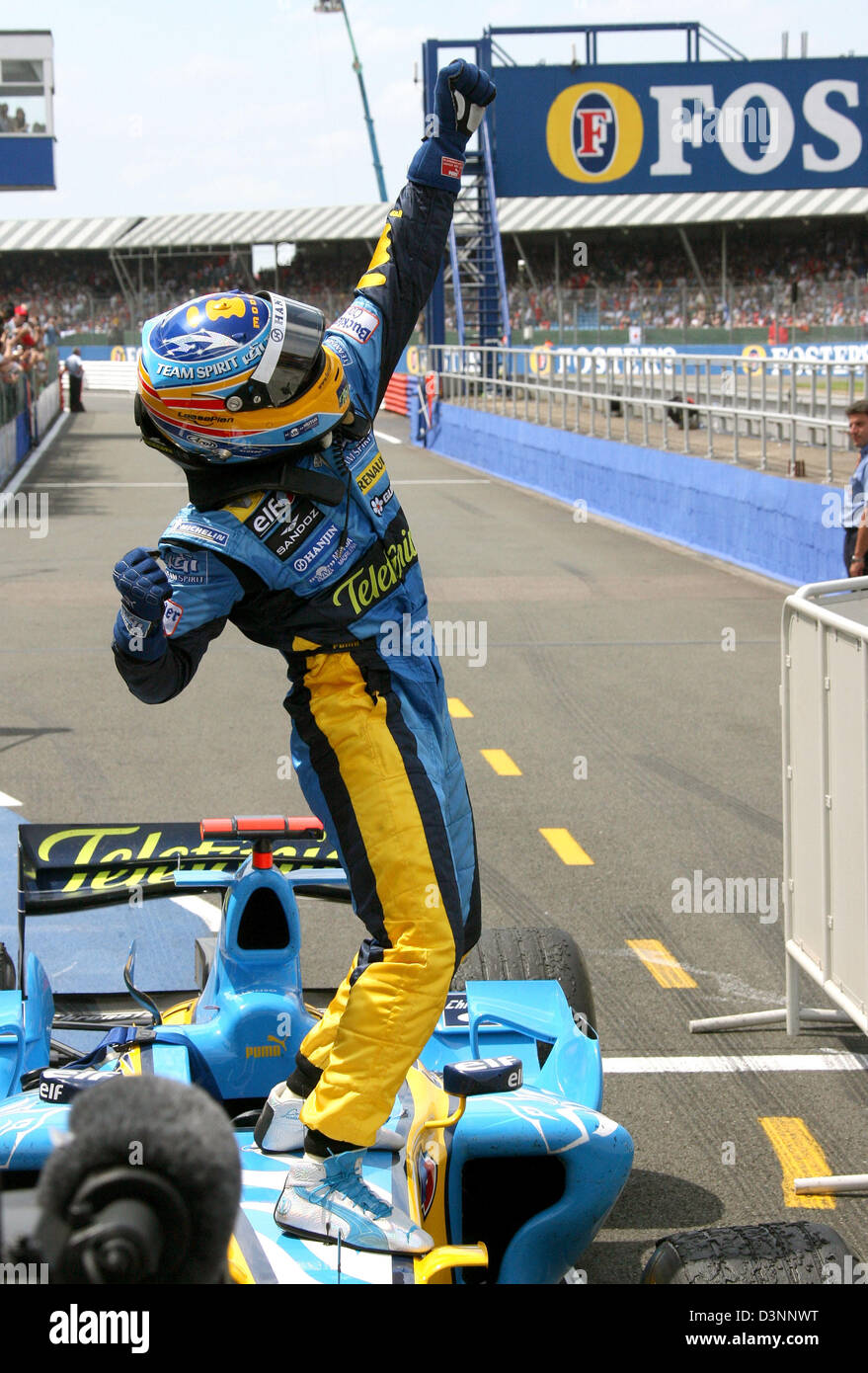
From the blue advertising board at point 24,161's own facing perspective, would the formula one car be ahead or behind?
ahead

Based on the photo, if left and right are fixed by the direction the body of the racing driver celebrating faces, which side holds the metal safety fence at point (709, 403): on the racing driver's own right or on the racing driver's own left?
on the racing driver's own left

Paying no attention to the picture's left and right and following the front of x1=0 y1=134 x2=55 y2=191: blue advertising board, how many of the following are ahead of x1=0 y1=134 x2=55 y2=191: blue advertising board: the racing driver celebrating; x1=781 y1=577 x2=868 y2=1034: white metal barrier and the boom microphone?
3

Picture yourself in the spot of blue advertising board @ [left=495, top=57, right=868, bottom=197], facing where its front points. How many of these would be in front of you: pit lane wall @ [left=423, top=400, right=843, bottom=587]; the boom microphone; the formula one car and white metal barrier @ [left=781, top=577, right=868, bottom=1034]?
4

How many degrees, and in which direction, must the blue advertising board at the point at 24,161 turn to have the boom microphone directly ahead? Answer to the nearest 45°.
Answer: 0° — it already faces it

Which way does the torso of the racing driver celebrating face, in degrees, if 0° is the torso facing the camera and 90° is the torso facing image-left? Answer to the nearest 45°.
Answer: approximately 315°

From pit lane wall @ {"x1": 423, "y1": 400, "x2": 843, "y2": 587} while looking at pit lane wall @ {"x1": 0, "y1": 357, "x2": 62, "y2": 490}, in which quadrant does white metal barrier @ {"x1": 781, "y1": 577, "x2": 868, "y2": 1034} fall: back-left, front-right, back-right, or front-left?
back-left

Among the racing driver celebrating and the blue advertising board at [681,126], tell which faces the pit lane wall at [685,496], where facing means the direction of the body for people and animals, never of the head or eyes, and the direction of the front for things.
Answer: the blue advertising board

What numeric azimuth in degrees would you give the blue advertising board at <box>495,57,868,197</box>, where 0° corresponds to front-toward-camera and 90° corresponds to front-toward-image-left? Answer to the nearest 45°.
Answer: approximately 0°

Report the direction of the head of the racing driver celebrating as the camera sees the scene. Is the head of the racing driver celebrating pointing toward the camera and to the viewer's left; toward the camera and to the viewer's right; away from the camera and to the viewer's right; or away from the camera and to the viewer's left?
toward the camera and to the viewer's right

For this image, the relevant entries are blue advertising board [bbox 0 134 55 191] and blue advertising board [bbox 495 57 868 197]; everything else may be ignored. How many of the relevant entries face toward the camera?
2

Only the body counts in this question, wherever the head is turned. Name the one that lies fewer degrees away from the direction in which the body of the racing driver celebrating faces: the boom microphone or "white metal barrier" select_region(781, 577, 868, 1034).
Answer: the boom microphone
